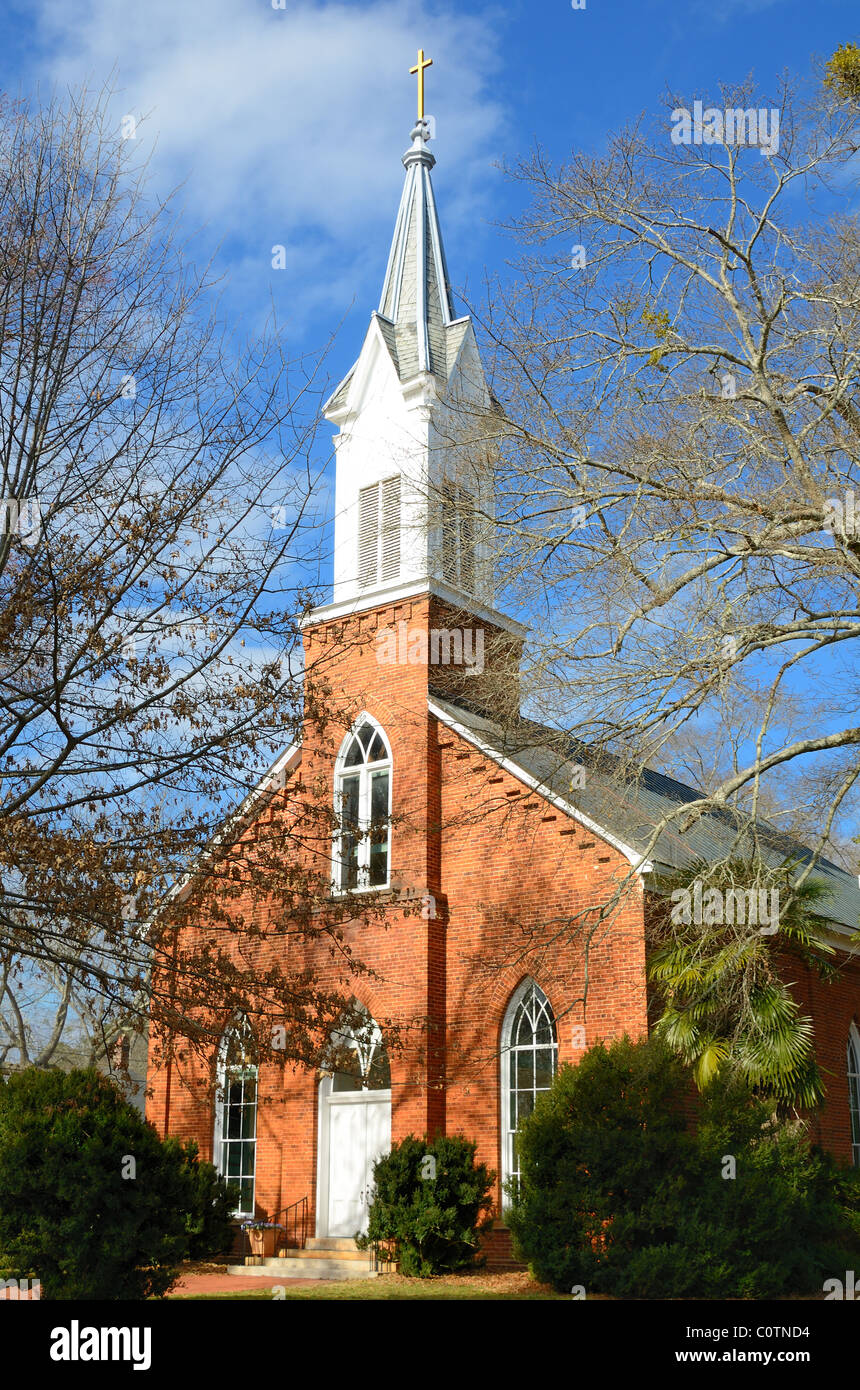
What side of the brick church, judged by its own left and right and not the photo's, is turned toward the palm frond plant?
left

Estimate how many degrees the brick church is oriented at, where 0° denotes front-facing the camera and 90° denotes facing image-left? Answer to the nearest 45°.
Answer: approximately 45°

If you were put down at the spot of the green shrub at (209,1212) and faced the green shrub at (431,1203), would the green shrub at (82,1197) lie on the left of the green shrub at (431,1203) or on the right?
right
